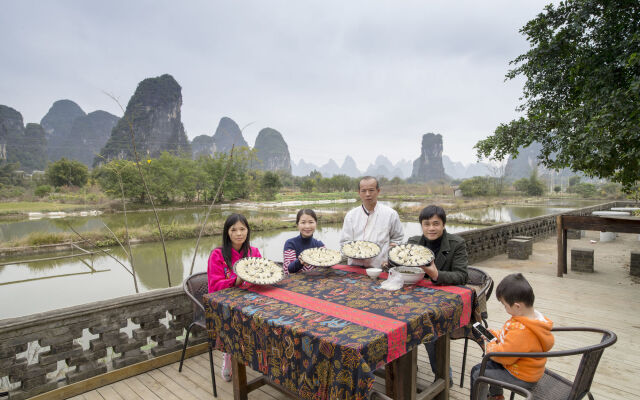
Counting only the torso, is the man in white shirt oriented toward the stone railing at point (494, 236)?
no

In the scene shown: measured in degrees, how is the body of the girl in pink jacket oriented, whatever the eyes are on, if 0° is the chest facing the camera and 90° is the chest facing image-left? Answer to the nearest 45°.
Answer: approximately 315°

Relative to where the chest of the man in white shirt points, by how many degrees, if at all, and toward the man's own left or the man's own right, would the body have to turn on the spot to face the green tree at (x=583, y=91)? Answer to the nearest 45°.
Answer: approximately 135° to the man's own left

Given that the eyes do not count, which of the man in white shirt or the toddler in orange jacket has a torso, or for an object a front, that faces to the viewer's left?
the toddler in orange jacket

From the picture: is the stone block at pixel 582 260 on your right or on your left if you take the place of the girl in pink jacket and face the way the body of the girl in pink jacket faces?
on your left

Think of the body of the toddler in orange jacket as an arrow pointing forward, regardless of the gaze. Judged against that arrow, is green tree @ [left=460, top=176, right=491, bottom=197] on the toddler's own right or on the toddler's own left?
on the toddler's own right

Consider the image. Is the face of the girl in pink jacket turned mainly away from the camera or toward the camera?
toward the camera

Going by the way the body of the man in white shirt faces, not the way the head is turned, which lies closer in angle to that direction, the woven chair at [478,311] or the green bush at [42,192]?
the woven chair

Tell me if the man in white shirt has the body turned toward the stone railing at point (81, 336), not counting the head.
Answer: no

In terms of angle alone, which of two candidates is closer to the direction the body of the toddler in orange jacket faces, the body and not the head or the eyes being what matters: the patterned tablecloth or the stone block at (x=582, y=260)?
the patterned tablecloth

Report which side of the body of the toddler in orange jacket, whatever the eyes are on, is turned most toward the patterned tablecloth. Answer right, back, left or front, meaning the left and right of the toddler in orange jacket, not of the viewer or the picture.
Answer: front

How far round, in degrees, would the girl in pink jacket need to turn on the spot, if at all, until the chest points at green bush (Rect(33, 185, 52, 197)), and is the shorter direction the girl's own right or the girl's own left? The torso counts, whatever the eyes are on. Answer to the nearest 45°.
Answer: approximately 180°

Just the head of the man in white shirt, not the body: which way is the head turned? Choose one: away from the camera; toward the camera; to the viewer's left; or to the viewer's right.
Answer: toward the camera

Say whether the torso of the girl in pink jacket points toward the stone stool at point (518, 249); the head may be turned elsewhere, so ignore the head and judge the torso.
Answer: no

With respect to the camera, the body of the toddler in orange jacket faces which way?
to the viewer's left

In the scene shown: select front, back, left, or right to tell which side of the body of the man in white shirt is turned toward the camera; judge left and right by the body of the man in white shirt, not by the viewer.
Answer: front

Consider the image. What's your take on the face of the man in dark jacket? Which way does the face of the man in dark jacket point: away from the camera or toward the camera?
toward the camera

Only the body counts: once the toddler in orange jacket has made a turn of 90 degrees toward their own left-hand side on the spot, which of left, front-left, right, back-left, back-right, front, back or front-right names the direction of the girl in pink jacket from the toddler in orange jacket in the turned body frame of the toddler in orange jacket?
right

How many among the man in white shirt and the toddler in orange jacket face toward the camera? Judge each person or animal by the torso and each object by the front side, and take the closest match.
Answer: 1

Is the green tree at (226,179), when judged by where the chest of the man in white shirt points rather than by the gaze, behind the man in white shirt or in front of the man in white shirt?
behind
